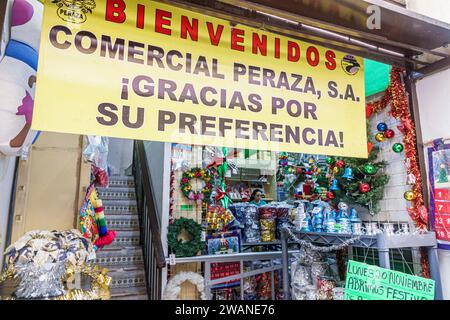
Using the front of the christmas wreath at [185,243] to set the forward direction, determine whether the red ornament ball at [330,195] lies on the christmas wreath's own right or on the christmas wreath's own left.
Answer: on the christmas wreath's own left

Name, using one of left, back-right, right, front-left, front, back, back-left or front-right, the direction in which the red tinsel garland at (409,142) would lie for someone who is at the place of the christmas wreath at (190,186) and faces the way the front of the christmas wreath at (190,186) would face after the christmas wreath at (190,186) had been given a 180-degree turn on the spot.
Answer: back-right

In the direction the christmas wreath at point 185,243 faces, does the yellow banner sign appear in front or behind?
in front

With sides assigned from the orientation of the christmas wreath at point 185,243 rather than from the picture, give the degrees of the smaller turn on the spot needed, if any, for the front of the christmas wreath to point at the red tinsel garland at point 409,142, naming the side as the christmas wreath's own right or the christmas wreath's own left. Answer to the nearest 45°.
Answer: approximately 45° to the christmas wreath's own left

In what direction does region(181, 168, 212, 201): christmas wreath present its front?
toward the camera

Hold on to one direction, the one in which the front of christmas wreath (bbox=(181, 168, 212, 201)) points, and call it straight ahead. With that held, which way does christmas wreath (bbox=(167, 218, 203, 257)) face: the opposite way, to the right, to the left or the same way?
the same way

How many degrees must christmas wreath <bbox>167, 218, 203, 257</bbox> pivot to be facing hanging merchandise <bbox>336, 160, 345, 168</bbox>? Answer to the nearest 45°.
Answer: approximately 45° to its left

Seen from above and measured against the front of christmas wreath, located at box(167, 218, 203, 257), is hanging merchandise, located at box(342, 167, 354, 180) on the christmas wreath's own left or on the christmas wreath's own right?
on the christmas wreath's own left

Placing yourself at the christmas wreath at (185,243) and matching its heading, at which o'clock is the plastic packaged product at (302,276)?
The plastic packaged product is roughly at 10 o'clock from the christmas wreath.

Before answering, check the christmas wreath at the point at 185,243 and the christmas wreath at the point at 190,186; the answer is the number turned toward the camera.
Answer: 2

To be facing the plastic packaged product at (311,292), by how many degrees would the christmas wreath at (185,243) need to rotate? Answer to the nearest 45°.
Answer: approximately 45° to its left

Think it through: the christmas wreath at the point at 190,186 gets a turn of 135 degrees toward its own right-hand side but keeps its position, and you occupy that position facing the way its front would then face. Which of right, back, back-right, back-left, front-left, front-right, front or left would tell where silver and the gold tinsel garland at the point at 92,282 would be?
back-left

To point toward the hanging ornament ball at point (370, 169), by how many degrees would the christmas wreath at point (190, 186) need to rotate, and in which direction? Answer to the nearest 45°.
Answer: approximately 45° to its left
